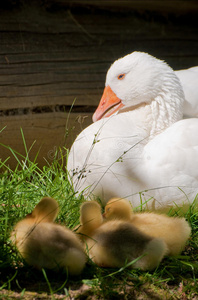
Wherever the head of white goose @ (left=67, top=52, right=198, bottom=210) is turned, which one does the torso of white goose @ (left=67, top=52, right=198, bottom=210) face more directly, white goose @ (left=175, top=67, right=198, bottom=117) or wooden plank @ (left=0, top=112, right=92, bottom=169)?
the wooden plank

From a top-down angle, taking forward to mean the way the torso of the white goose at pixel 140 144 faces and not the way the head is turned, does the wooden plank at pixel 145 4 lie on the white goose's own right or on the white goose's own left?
on the white goose's own right

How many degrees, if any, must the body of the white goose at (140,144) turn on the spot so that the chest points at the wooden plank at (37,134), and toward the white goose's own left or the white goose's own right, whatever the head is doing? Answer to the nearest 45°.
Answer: approximately 45° to the white goose's own right

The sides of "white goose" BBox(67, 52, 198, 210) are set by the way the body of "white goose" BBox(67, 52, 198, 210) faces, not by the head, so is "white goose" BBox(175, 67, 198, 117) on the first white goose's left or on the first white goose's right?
on the first white goose's right

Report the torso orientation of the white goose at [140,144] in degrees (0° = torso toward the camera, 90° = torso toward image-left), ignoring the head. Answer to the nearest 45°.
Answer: approximately 90°
